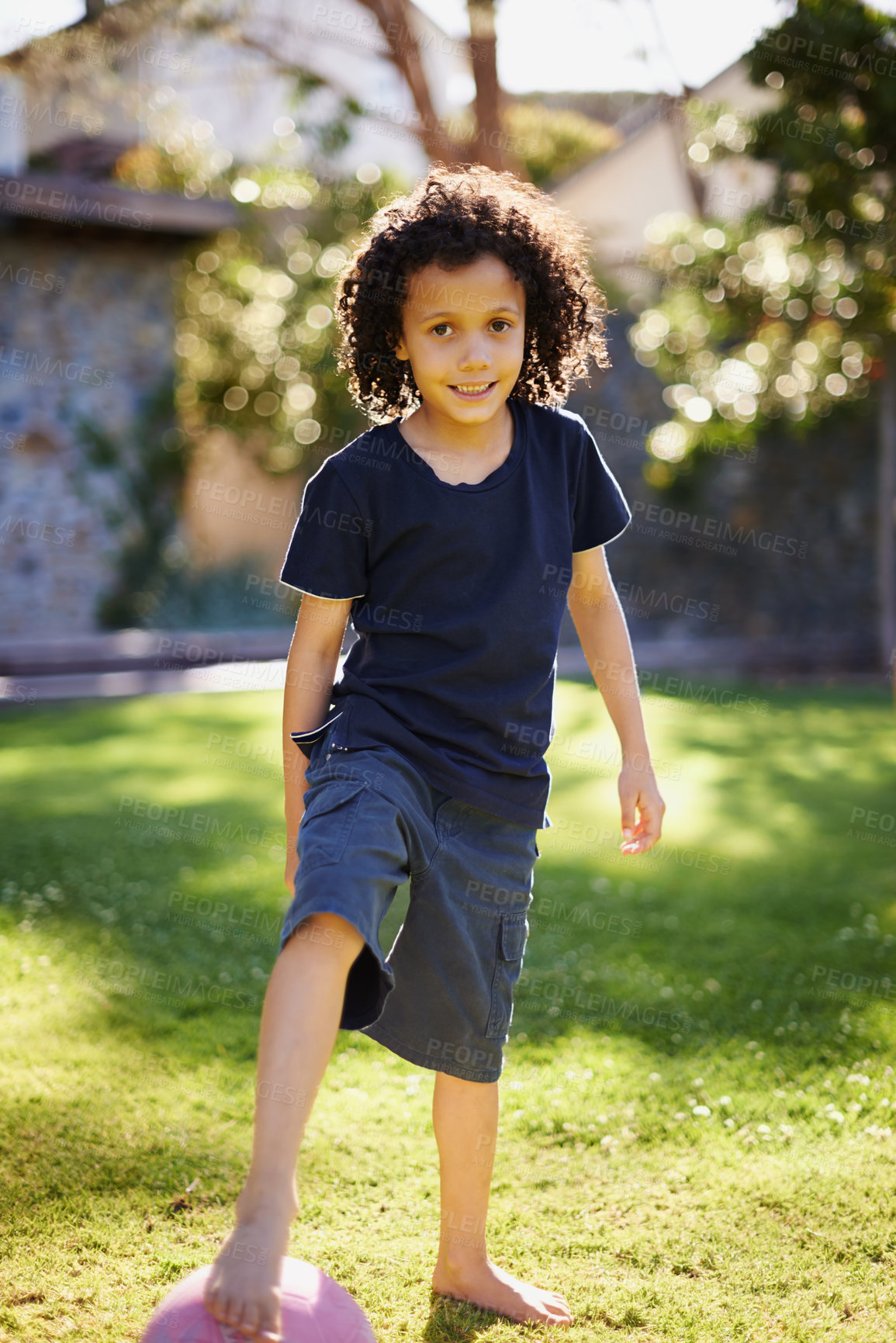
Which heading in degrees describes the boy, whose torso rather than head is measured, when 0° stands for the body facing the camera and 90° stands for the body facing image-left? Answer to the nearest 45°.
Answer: approximately 0°
